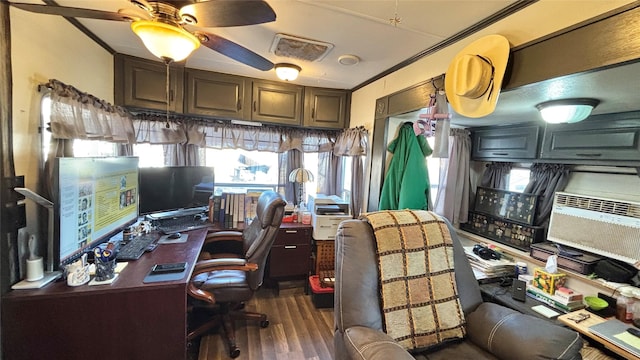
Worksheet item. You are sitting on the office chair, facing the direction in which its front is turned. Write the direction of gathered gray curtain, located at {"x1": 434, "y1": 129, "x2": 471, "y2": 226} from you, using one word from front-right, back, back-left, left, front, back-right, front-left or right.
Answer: back

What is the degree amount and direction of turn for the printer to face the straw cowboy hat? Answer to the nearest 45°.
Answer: approximately 45° to its left

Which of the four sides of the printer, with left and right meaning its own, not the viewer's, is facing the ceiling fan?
front

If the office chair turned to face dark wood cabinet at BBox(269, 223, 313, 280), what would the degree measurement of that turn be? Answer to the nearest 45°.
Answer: approximately 135° to its right

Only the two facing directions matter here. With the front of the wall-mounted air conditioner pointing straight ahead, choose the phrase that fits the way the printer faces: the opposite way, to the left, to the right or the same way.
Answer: to the left

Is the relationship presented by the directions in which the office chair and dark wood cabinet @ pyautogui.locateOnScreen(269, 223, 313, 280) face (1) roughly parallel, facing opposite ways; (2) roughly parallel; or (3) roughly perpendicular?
roughly perpendicular

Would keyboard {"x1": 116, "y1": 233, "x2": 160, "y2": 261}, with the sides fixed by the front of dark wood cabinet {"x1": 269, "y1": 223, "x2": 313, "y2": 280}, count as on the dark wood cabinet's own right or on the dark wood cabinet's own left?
on the dark wood cabinet's own right

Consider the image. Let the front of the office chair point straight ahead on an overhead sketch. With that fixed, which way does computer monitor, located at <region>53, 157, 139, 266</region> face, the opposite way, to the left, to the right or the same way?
the opposite way

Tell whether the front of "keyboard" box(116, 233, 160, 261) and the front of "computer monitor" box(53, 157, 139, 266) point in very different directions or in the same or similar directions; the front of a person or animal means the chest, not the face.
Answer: same or similar directions

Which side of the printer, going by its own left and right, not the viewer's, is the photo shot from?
front

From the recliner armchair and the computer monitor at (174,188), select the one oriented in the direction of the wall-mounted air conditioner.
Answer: the computer monitor

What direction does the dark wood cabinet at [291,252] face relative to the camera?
toward the camera

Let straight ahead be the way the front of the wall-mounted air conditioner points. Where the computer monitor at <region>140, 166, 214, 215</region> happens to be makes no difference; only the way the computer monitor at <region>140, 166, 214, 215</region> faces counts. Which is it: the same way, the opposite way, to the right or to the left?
to the left

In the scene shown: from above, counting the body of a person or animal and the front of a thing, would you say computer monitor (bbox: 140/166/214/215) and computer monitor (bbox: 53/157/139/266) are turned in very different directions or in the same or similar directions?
same or similar directions

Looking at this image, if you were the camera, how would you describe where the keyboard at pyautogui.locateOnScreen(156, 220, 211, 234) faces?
facing the viewer and to the right of the viewer

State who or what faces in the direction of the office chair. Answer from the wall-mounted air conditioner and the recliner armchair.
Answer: the wall-mounted air conditioner

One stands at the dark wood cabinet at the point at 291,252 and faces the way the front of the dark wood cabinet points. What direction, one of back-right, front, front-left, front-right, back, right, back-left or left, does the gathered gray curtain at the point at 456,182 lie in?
left

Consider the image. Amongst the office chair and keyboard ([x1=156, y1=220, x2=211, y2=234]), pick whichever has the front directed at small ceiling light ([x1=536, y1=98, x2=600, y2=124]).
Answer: the keyboard
